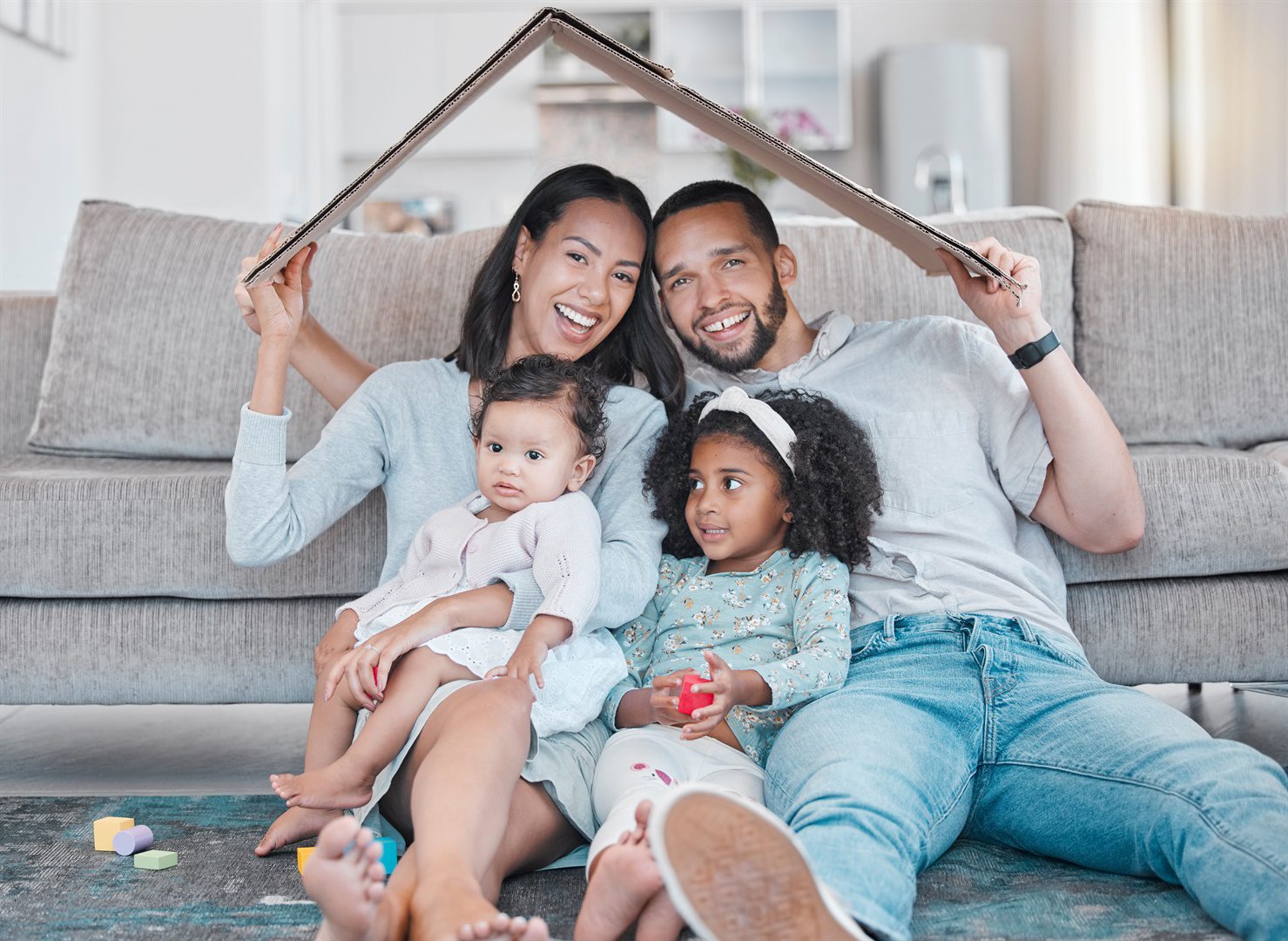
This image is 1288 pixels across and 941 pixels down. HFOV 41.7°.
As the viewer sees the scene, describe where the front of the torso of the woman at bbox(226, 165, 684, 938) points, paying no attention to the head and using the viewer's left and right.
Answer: facing the viewer

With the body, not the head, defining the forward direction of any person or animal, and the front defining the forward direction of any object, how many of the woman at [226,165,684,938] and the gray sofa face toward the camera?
2

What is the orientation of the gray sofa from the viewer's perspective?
toward the camera

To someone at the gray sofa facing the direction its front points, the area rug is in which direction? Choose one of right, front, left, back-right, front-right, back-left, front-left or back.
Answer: front

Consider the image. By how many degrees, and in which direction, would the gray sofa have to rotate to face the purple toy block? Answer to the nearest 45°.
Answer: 0° — it already faces it

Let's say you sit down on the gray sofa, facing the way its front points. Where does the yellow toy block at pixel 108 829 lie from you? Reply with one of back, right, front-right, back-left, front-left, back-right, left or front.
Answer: front

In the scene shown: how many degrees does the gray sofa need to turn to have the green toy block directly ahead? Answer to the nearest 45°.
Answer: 0° — it already faces it
